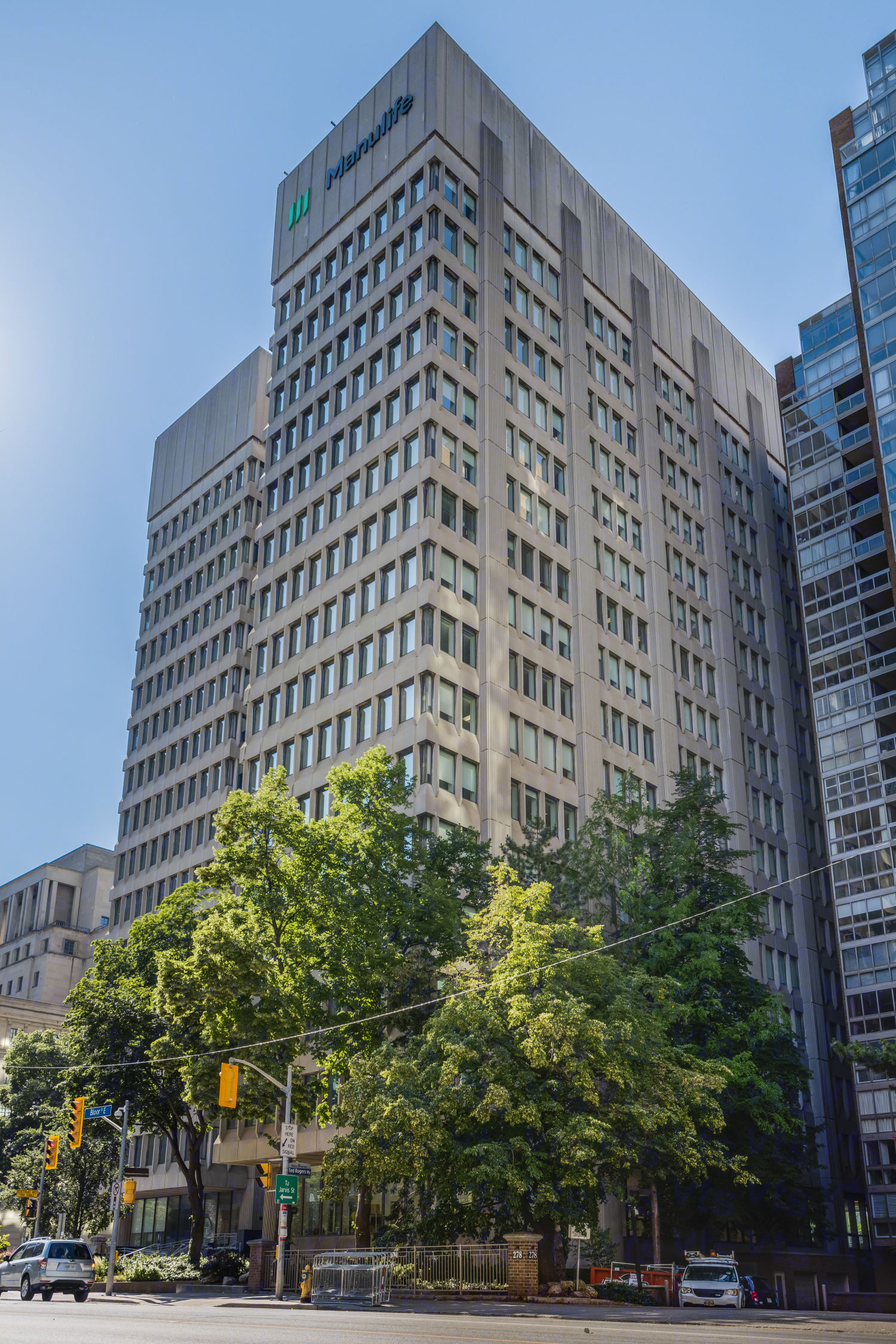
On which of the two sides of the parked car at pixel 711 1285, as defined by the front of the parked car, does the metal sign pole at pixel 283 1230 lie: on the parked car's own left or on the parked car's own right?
on the parked car's own right

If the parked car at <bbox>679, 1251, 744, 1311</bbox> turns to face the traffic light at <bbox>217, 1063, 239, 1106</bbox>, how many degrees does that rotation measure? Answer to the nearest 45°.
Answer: approximately 90° to its right

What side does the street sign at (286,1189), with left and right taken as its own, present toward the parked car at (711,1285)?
left

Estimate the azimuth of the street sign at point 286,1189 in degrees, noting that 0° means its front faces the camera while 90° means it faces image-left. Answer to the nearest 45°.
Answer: approximately 0°
